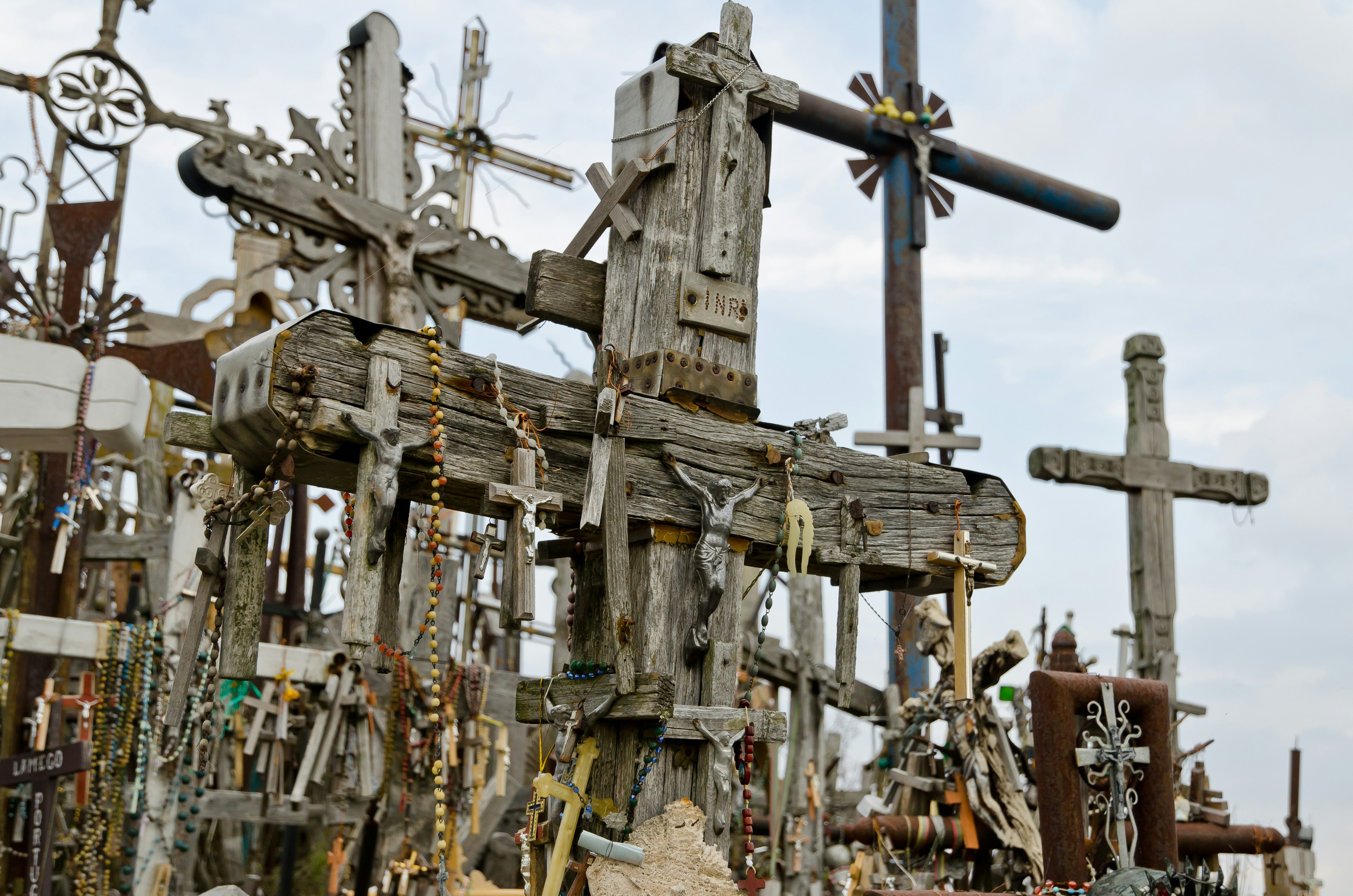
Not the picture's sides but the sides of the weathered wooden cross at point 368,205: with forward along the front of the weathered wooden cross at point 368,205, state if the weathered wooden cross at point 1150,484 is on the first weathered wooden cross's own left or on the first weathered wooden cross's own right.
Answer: on the first weathered wooden cross's own left

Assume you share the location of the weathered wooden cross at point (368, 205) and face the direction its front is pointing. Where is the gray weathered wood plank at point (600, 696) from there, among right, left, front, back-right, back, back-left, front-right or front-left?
front-right

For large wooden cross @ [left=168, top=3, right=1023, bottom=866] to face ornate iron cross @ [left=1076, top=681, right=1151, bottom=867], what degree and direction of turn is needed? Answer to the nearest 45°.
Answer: approximately 90° to its left

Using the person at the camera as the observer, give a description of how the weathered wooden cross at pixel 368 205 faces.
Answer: facing the viewer and to the right of the viewer

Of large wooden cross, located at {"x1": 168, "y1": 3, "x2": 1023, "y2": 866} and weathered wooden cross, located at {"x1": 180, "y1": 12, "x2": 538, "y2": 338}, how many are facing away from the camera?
0

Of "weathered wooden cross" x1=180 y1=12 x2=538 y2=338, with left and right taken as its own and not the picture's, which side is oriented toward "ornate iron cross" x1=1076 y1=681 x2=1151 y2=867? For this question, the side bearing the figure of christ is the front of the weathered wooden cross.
front
